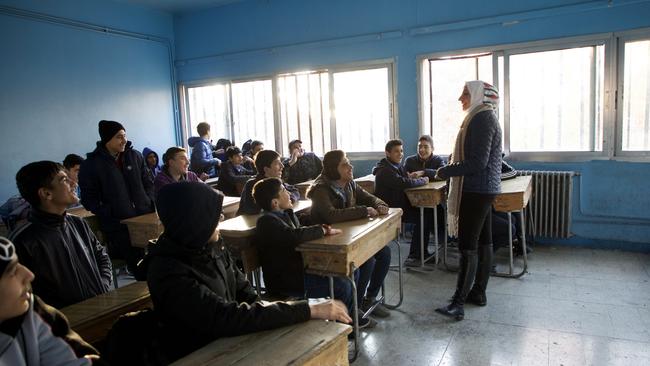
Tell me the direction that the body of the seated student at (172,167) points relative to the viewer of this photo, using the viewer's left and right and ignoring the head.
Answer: facing the viewer and to the right of the viewer

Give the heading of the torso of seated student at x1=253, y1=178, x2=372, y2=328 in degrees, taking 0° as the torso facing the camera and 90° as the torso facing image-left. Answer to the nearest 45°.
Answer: approximately 270°

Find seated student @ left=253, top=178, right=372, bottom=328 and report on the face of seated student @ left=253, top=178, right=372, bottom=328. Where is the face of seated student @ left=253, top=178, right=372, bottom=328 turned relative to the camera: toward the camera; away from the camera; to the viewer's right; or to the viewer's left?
to the viewer's right

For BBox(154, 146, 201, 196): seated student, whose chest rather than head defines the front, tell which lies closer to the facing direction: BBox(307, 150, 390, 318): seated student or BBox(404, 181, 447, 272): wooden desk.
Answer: the seated student

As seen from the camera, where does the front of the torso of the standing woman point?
to the viewer's left

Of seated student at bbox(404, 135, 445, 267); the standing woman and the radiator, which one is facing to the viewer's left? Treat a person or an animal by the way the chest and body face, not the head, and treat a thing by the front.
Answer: the standing woman

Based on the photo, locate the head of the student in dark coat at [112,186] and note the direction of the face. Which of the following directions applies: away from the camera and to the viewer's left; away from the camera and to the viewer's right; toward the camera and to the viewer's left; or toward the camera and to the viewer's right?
toward the camera and to the viewer's right

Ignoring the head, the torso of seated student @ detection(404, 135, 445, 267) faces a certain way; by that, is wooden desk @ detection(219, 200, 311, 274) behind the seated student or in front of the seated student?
in front

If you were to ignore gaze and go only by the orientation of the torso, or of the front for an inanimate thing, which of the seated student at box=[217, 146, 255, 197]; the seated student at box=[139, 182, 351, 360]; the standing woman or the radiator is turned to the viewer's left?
the standing woman

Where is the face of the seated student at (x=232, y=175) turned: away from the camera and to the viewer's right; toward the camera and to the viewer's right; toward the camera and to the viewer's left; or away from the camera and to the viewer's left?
toward the camera and to the viewer's right

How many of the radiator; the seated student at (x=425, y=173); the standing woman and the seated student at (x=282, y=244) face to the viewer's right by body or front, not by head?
1

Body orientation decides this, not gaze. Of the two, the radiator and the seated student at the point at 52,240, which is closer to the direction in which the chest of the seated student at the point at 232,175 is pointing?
the radiator
